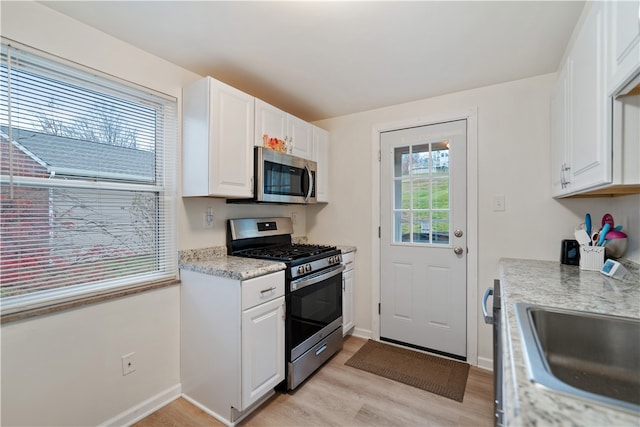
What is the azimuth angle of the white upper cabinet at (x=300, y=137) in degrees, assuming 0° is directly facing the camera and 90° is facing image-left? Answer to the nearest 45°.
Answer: approximately 315°

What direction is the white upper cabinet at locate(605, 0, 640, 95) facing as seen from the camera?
to the viewer's left

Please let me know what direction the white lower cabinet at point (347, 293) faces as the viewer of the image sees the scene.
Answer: facing the viewer and to the right of the viewer

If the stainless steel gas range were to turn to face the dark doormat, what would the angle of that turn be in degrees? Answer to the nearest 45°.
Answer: approximately 45° to its left

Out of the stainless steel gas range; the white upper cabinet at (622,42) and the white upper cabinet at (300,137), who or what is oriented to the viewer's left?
the white upper cabinet at (622,42)

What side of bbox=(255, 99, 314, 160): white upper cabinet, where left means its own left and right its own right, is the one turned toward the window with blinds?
right

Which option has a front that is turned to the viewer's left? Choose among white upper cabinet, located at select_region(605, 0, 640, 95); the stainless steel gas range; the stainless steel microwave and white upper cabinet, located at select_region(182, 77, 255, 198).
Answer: white upper cabinet, located at select_region(605, 0, 640, 95)

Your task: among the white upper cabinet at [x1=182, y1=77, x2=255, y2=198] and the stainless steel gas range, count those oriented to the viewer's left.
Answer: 0

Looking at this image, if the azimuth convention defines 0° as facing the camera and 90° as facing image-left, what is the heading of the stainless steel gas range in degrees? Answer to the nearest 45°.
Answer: approximately 315°

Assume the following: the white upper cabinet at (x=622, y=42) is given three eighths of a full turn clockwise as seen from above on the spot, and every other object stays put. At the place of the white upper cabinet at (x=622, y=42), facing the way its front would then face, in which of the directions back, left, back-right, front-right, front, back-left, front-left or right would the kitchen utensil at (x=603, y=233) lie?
front-left

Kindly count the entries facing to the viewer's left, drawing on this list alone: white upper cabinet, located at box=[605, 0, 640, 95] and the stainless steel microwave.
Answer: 1

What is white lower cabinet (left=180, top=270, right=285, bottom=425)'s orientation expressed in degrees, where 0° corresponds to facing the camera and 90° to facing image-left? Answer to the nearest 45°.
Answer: approximately 315°
